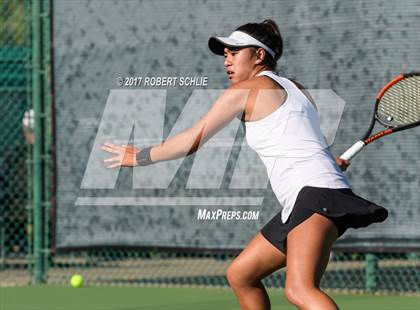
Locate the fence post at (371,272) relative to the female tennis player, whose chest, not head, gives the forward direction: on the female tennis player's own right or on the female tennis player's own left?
on the female tennis player's own right

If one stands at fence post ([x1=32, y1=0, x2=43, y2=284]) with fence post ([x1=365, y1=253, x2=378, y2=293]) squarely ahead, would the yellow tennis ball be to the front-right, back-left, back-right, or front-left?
front-right

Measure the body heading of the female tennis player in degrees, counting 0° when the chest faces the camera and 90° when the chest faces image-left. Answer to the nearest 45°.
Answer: approximately 90°

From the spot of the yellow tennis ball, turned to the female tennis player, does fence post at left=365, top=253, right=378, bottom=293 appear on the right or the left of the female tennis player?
left

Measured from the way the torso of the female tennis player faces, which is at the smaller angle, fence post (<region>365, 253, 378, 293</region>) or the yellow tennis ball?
the yellow tennis ball

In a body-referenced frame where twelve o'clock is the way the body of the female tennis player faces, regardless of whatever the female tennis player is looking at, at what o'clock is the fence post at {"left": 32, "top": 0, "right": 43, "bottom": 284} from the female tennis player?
The fence post is roughly at 2 o'clock from the female tennis player.

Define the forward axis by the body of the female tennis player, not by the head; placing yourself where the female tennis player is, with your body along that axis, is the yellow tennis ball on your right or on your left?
on your right
